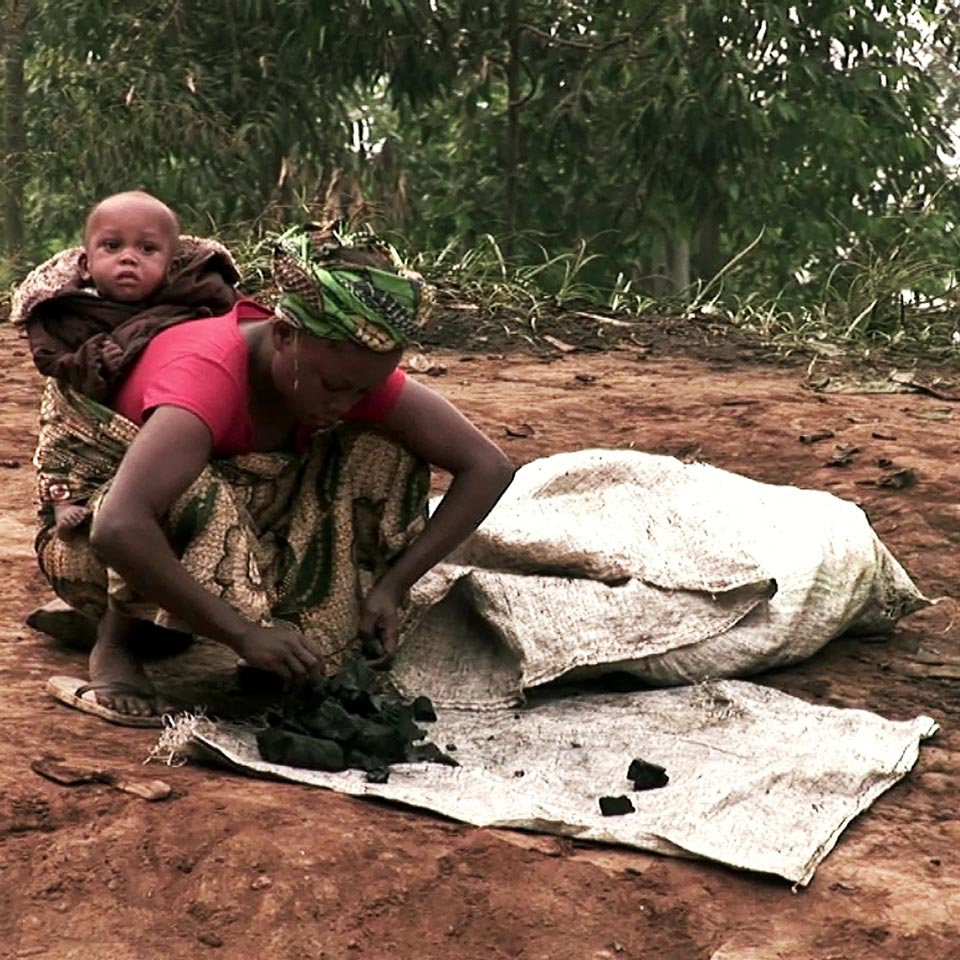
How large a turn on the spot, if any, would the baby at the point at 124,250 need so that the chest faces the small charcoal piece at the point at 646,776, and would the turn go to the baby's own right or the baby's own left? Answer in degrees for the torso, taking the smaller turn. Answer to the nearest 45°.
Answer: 0° — they already face it

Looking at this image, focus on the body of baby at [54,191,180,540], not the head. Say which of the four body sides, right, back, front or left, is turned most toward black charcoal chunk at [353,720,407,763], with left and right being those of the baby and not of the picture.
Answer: front

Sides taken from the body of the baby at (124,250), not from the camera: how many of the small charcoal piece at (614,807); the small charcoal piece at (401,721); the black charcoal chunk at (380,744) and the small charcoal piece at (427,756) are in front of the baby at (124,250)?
4

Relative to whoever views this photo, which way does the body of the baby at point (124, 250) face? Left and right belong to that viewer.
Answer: facing the viewer and to the right of the viewer

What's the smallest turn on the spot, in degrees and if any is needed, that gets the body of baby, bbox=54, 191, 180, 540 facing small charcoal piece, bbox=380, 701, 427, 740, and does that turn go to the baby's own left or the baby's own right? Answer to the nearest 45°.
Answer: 0° — they already face it

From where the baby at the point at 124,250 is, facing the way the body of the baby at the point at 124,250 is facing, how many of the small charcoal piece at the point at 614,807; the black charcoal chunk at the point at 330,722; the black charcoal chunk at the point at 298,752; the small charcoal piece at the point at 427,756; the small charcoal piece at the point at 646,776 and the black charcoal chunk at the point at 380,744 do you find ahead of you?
6

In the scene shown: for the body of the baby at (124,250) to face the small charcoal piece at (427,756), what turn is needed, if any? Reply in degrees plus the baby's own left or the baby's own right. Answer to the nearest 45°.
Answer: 0° — they already face it

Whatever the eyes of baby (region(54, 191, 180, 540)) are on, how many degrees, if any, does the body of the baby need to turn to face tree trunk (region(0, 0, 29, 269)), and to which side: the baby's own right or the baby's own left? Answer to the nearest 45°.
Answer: approximately 135° to the baby's own left

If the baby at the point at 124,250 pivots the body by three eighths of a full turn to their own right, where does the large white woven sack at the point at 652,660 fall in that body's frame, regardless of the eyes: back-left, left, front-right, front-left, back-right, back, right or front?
back

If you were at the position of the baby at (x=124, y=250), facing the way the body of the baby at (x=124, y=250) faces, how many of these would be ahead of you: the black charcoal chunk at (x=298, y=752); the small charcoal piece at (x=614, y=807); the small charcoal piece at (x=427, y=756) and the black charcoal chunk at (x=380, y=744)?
4

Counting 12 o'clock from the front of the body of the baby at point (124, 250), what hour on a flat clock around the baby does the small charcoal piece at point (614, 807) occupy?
The small charcoal piece is roughly at 12 o'clock from the baby.

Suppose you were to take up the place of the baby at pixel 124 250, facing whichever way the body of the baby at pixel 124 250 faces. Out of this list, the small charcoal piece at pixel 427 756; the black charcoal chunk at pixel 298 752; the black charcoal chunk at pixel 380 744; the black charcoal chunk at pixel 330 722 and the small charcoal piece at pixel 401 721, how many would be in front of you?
5

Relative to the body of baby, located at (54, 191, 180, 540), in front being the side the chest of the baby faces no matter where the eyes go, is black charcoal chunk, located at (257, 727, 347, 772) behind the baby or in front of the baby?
in front
